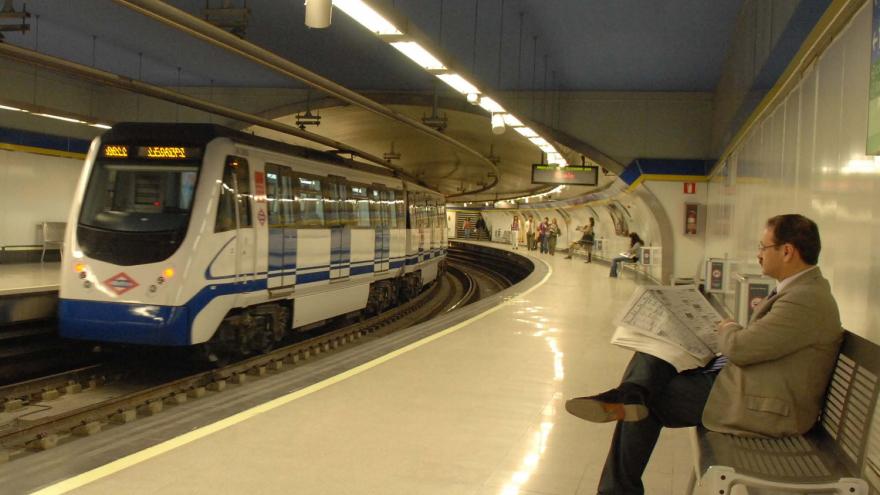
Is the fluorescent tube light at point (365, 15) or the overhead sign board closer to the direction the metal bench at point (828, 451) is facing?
the fluorescent tube light

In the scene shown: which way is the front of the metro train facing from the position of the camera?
facing the viewer and to the left of the viewer

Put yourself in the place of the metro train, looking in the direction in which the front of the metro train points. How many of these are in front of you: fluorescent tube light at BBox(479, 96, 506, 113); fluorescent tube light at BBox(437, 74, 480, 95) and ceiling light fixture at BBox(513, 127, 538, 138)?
0

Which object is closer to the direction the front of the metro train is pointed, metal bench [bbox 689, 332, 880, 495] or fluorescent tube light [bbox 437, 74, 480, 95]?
the metal bench

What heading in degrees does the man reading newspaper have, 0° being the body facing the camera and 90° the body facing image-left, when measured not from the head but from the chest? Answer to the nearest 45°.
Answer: approximately 90°

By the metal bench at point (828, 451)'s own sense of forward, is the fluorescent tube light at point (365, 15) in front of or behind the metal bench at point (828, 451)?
in front

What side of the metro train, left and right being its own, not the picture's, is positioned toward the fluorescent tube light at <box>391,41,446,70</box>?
left

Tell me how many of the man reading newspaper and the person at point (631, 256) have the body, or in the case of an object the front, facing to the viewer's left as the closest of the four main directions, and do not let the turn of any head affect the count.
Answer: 2

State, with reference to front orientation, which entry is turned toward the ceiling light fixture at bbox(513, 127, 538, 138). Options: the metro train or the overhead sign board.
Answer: the overhead sign board

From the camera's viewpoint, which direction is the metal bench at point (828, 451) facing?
to the viewer's left

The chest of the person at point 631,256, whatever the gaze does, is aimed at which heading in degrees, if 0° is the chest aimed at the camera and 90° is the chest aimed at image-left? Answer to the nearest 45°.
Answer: approximately 90°

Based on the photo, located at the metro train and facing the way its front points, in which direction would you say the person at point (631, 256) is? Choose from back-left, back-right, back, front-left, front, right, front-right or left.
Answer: back

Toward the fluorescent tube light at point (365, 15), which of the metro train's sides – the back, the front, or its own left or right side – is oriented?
left

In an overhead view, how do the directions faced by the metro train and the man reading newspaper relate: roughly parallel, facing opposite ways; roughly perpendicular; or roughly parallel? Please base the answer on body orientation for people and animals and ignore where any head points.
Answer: roughly perpendicular

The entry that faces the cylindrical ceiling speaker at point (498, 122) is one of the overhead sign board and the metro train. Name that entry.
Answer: the overhead sign board

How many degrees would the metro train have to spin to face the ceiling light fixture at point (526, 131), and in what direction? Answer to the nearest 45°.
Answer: approximately 180°

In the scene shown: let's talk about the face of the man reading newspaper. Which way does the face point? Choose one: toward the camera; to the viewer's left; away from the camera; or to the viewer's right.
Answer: to the viewer's left
